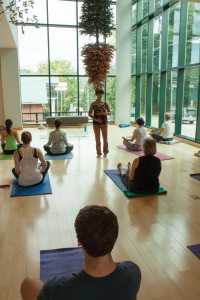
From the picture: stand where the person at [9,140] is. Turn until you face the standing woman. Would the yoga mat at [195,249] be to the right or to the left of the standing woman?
right

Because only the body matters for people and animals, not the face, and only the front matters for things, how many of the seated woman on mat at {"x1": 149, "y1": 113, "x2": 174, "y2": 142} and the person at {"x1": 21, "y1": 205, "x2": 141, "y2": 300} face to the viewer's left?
1

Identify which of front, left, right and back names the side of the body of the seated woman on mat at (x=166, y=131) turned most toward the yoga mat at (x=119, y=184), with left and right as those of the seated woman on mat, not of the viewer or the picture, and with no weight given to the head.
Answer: left

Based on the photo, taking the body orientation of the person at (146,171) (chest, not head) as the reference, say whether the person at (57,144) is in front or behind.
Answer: in front

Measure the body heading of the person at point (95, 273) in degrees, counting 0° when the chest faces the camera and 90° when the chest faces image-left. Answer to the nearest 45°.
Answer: approximately 180°

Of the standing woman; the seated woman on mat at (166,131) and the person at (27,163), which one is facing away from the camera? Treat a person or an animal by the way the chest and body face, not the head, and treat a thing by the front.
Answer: the person

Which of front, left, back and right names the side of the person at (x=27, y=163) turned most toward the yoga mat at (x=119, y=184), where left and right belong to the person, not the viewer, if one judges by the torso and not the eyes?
right

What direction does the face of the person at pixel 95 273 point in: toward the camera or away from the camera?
away from the camera

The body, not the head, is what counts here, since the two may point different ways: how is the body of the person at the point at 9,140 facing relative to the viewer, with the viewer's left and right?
facing away from the viewer

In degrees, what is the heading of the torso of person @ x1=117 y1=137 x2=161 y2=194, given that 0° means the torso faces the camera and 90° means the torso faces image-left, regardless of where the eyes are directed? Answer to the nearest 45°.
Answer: approximately 135°

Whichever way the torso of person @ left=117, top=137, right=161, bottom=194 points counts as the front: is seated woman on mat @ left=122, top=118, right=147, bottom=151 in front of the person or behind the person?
in front

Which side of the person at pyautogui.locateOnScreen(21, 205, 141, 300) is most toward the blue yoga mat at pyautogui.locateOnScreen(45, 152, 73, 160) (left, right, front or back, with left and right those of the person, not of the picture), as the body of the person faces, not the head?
front

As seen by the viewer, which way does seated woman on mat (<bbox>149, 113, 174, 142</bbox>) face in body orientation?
to the viewer's left

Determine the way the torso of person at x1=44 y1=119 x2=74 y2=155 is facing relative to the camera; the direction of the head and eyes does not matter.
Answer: away from the camera
